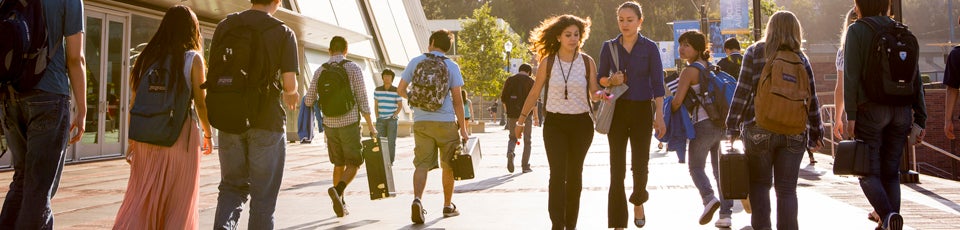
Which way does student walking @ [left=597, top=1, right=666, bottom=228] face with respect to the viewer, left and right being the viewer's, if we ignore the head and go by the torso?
facing the viewer

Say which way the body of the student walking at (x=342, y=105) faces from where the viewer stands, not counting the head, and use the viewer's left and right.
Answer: facing away from the viewer

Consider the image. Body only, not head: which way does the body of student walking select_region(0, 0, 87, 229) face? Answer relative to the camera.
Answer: away from the camera

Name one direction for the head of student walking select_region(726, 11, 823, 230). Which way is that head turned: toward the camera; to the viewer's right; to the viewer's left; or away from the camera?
away from the camera

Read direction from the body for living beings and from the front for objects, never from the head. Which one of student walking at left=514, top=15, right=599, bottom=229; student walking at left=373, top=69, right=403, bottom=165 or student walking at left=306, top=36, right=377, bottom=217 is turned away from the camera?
student walking at left=306, top=36, right=377, bottom=217

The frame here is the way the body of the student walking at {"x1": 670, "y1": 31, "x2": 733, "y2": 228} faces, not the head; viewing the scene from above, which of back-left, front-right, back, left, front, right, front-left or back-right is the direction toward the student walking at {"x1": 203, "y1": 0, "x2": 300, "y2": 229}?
front-left

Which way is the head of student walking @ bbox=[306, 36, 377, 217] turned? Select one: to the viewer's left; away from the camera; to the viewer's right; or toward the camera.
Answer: away from the camera

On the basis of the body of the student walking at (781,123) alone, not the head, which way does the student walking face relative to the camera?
away from the camera

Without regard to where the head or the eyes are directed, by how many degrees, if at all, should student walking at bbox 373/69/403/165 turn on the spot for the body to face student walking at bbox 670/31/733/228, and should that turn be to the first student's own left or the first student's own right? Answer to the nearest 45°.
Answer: approximately 45° to the first student's own left

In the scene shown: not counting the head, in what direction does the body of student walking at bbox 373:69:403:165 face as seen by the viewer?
toward the camera
